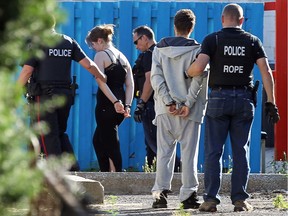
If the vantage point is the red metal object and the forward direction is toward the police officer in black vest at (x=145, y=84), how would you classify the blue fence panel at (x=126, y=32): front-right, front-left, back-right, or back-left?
front-right

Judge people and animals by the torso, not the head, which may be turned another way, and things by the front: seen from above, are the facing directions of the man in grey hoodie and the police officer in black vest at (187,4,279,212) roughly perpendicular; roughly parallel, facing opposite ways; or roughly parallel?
roughly parallel

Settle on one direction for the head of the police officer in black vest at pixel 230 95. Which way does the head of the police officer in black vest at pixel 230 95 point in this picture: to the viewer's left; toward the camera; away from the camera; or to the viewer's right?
away from the camera

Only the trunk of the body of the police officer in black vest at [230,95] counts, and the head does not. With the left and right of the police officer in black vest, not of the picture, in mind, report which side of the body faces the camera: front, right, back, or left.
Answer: back

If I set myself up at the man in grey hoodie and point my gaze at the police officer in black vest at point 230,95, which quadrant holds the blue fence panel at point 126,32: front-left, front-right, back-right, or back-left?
back-left

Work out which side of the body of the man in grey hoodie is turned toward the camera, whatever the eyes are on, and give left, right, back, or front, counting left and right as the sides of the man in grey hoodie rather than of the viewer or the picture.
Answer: back

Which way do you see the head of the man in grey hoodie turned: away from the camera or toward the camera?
away from the camera

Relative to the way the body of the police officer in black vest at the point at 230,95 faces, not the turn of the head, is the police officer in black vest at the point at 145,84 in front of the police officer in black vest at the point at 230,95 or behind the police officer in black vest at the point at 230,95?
in front

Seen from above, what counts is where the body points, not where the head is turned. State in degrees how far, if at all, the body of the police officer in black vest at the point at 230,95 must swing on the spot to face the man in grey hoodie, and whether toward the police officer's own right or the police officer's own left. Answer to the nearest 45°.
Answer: approximately 90° to the police officer's own left

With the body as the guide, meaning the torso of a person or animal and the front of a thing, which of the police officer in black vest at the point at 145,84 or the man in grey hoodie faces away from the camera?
the man in grey hoodie
